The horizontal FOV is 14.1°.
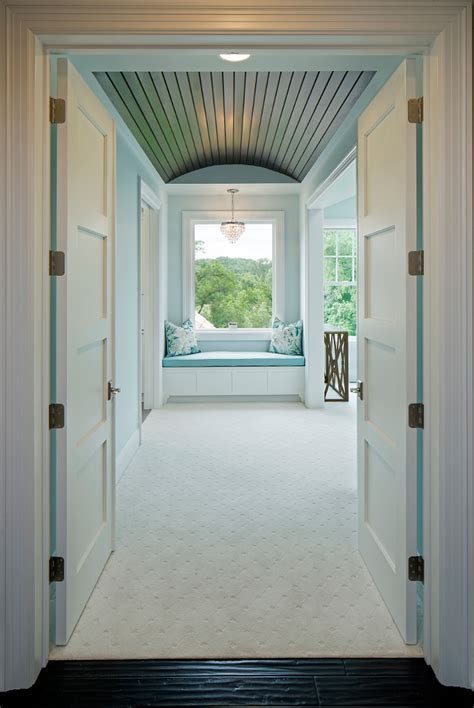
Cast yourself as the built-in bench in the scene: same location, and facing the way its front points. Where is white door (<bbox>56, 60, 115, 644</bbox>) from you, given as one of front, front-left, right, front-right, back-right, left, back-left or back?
front

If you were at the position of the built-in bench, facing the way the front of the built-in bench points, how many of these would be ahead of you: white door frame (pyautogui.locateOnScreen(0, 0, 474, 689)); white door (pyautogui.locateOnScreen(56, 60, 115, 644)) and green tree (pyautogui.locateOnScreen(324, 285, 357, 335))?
2

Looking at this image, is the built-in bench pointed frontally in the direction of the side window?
no

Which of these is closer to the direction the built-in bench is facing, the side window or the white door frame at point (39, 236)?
the white door frame

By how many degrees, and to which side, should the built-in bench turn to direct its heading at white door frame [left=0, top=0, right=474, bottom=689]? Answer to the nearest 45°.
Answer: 0° — it already faces it

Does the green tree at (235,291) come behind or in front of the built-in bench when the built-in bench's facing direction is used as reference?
behind

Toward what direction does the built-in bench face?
toward the camera

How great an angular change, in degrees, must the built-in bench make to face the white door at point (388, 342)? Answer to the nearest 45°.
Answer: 0° — it already faces it
